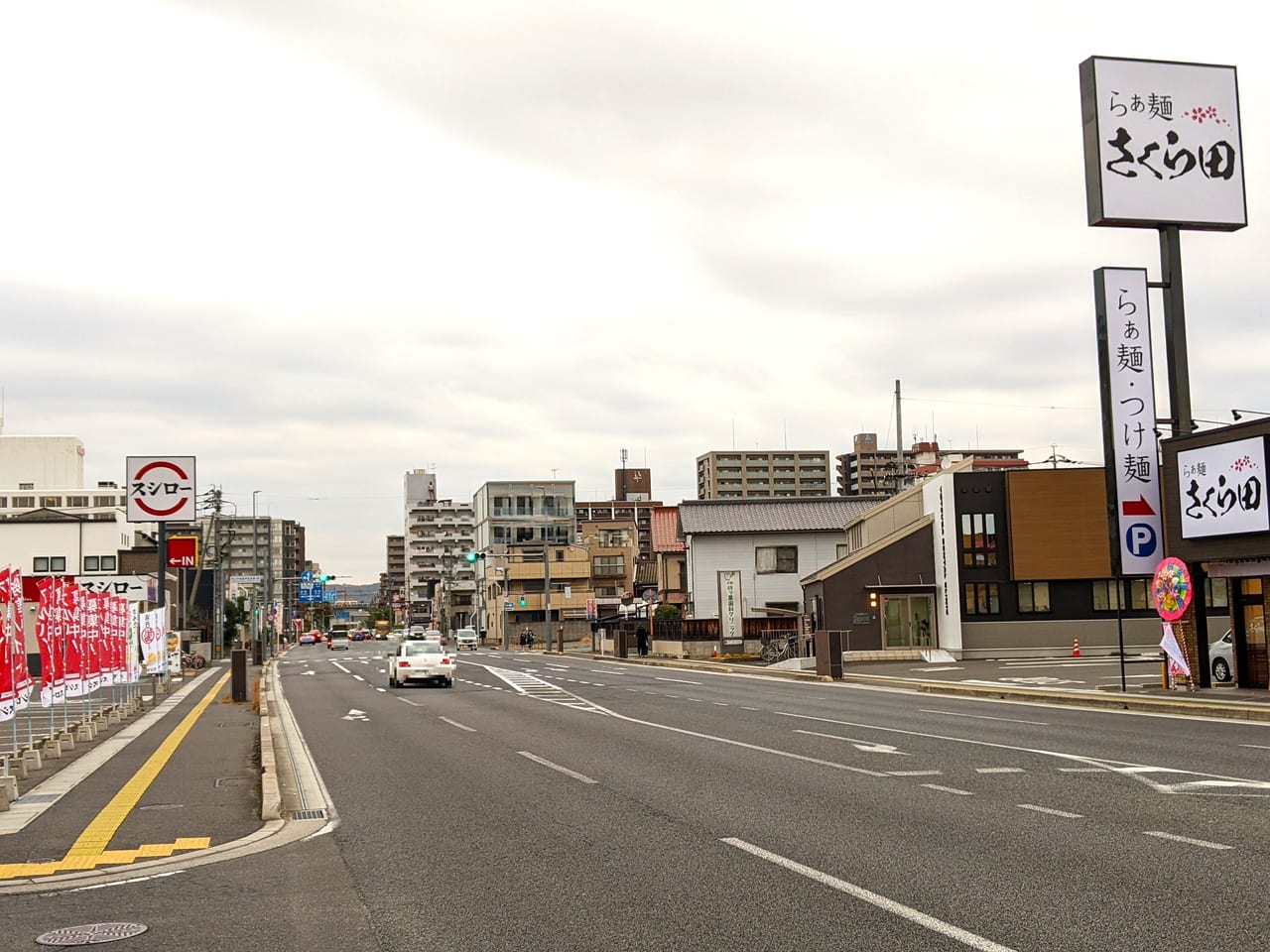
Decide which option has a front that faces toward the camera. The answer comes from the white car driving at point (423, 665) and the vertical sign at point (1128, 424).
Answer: the vertical sign

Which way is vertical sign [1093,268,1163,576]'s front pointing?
toward the camera

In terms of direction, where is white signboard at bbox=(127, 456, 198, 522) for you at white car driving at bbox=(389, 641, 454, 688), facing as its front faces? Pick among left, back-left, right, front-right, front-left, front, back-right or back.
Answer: left

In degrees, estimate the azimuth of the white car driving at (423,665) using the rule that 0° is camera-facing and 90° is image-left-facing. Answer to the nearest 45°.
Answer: approximately 180°

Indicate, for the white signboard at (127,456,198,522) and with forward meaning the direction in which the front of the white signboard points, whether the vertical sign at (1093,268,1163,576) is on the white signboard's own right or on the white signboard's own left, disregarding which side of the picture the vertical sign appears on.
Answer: on the white signboard's own left

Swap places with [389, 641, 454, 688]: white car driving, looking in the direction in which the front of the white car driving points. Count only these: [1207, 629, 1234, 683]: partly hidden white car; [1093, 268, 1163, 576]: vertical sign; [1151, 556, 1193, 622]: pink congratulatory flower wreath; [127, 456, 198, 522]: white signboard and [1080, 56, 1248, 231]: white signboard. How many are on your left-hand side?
1

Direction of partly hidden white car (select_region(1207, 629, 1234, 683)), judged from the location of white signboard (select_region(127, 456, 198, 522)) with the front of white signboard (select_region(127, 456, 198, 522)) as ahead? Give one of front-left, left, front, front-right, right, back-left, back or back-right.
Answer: front-left

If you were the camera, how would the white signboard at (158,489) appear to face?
facing the viewer

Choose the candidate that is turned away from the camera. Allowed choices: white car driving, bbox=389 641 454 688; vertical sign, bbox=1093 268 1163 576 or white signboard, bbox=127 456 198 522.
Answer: the white car driving

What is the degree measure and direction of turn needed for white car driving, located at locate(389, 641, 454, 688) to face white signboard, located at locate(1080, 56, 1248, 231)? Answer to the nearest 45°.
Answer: approximately 135° to its right

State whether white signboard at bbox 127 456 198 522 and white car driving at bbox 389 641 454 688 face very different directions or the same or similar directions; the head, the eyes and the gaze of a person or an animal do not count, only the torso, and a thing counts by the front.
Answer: very different directions

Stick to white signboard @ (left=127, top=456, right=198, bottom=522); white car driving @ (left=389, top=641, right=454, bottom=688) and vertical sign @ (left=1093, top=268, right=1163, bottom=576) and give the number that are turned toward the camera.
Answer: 2

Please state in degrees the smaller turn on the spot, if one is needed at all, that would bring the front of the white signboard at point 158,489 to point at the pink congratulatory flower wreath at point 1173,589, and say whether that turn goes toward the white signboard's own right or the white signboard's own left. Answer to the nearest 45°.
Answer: approximately 45° to the white signboard's own left

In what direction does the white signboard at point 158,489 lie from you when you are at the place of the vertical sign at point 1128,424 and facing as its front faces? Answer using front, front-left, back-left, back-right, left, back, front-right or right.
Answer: right

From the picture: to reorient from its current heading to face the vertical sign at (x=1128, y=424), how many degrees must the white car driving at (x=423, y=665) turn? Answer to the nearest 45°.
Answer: approximately 135° to its right
